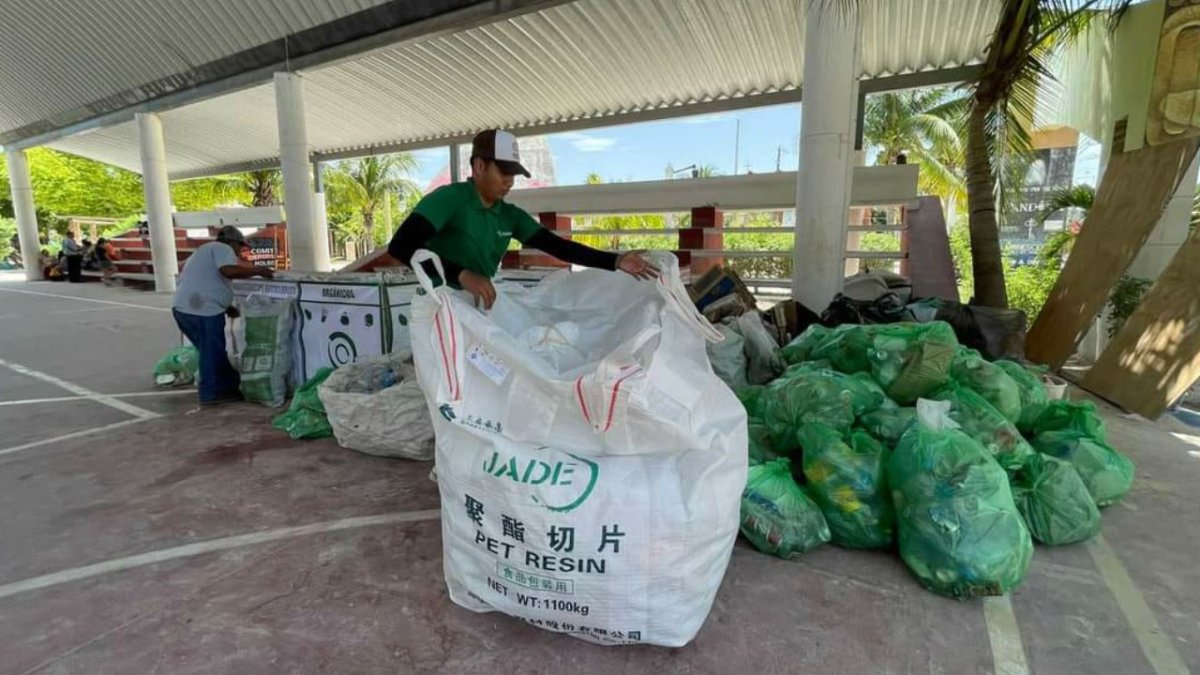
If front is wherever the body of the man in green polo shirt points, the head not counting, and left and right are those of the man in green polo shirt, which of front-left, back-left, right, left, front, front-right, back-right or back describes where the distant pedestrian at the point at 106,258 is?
back

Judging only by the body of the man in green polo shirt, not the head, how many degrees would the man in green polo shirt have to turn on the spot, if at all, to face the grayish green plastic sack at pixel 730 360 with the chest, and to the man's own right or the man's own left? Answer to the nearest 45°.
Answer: approximately 90° to the man's own left

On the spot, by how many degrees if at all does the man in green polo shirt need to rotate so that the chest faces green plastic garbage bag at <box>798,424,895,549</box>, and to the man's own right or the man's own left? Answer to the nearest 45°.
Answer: approximately 45° to the man's own left

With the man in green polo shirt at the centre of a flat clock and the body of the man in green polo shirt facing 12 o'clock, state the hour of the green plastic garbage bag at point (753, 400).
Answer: The green plastic garbage bag is roughly at 10 o'clock from the man in green polo shirt.

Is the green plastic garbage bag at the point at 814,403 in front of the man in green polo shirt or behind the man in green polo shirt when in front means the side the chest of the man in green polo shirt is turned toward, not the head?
in front

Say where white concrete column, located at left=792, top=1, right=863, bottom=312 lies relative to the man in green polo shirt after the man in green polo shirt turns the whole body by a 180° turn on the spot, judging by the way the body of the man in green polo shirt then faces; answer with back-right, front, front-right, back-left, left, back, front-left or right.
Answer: right

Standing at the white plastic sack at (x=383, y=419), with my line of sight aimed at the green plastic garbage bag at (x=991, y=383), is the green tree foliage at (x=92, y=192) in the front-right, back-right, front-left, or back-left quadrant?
back-left

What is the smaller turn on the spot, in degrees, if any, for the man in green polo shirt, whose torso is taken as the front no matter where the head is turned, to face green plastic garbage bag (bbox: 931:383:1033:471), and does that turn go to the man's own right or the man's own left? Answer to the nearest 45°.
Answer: approximately 45° to the man's own left

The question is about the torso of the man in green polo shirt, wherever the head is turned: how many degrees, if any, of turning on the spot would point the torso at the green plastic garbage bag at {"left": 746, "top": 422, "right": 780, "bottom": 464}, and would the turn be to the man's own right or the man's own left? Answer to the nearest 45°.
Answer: approximately 45° to the man's own left

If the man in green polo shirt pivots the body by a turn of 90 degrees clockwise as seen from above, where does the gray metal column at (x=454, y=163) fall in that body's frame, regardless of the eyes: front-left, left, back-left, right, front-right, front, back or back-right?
back-right

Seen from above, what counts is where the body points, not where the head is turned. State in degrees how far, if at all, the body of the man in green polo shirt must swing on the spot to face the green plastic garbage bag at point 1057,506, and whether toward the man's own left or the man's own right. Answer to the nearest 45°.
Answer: approximately 45° to the man's own left

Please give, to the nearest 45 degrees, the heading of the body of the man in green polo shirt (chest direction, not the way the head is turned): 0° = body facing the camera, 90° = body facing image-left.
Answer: approximately 315°

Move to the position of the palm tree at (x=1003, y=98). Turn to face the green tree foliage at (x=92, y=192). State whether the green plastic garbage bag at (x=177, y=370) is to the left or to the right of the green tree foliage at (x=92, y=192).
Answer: left

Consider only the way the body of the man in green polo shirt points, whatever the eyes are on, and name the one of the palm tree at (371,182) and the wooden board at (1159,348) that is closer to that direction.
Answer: the wooden board
